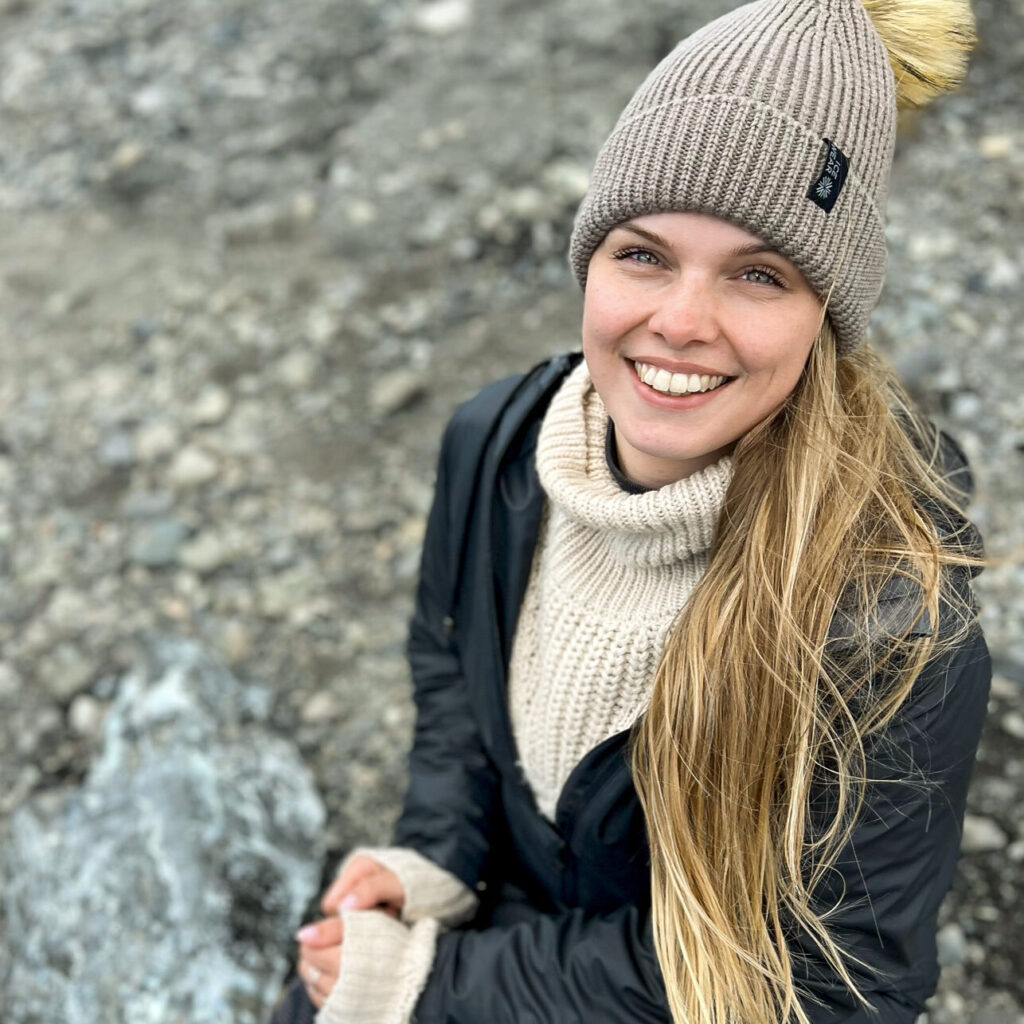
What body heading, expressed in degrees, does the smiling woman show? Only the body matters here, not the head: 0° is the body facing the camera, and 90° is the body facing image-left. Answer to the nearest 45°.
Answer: approximately 45°

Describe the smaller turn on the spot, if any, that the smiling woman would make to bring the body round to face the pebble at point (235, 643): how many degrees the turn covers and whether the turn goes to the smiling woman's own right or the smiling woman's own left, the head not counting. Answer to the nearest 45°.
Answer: approximately 90° to the smiling woman's own right

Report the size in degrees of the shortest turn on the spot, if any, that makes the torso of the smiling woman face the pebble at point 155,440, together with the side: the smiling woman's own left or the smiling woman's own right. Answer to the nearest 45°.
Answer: approximately 90° to the smiling woman's own right

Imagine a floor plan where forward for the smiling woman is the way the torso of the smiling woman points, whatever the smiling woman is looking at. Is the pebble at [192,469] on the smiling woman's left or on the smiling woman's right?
on the smiling woman's right

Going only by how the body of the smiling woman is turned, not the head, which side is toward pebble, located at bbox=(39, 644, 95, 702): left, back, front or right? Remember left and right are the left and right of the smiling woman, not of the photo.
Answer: right

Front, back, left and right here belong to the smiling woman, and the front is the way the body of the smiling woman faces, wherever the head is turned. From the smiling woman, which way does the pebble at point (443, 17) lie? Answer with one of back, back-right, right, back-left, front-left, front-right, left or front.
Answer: back-right
